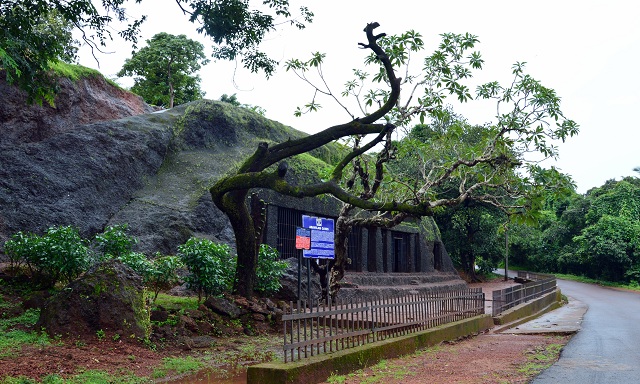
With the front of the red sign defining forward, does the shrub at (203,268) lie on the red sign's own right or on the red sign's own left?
on the red sign's own right

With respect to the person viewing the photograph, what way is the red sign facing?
facing the viewer

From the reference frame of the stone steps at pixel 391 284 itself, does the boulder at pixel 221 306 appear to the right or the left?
on its right

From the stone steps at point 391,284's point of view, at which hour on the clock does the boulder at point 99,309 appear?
The boulder is roughly at 2 o'clock from the stone steps.

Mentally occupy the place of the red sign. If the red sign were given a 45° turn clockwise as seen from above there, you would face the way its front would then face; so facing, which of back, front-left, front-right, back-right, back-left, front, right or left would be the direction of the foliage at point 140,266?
front-right

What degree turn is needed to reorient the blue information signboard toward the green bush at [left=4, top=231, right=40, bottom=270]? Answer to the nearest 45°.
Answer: approximately 90° to its right

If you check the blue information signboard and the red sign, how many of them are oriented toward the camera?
2

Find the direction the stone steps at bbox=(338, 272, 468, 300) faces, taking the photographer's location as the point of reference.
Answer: facing the viewer and to the right of the viewer

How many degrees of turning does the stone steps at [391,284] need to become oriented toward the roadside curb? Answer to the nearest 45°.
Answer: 0° — it already faces it

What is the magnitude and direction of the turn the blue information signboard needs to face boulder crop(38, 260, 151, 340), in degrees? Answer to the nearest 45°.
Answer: approximately 45° to its right

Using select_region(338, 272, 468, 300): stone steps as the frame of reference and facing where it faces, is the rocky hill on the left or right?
on its right

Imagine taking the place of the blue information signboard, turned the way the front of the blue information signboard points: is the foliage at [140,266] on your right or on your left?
on your right

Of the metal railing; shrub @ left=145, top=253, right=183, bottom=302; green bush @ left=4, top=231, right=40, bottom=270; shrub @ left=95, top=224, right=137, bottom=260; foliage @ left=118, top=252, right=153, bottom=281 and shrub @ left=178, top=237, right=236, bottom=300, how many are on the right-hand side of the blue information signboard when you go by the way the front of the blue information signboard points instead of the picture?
5

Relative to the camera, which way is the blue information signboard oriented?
toward the camera
